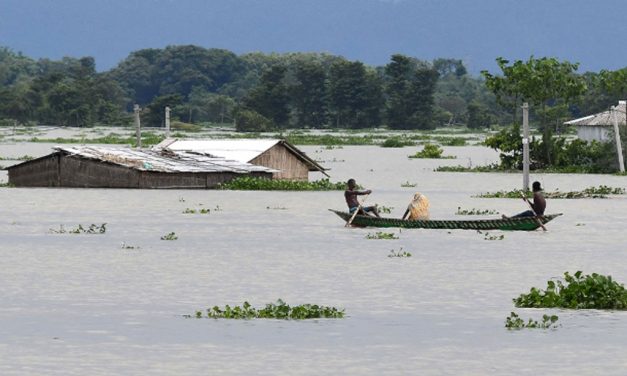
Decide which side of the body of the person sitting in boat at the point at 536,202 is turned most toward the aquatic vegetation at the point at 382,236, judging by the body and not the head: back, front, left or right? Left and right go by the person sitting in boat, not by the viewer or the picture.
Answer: front

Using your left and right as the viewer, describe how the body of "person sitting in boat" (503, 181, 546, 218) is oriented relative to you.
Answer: facing to the left of the viewer

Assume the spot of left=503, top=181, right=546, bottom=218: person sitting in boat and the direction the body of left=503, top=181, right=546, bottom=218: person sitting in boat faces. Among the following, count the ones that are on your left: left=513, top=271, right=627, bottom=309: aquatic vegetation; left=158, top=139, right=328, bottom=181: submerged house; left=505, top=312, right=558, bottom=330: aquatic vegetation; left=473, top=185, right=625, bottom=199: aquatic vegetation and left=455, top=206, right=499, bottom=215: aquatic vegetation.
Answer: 2

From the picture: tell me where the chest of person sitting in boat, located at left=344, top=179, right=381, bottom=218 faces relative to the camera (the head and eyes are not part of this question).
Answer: to the viewer's right
